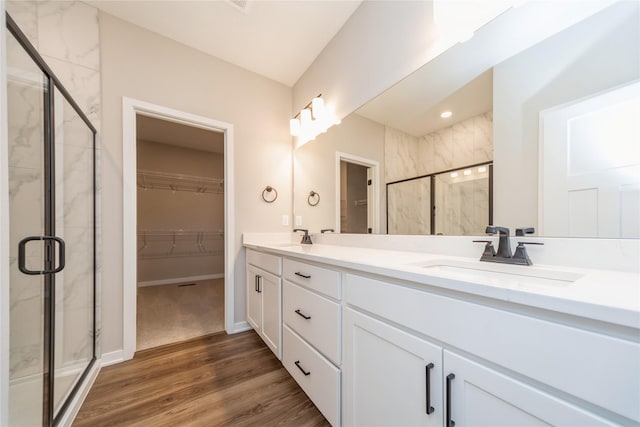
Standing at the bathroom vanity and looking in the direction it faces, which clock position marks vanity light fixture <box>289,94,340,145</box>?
The vanity light fixture is roughly at 3 o'clock from the bathroom vanity.

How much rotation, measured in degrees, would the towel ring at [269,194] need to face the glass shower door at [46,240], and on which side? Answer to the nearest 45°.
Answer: approximately 45° to its right

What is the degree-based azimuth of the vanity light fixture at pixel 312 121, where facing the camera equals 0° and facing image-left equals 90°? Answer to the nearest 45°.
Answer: approximately 45°

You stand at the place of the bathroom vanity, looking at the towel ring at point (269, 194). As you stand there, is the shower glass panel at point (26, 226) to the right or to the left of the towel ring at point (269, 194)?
left

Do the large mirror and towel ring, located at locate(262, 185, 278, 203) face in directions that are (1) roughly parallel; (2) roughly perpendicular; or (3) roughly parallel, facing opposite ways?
roughly perpendicular

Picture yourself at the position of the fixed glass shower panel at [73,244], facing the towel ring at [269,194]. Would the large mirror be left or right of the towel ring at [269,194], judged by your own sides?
right

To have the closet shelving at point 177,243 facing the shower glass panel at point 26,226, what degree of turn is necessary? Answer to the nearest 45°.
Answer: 0° — it already faces it

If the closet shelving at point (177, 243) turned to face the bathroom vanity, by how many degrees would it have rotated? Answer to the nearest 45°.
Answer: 0° — it already faces it

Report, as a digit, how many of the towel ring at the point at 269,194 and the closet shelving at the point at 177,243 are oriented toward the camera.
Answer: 2
